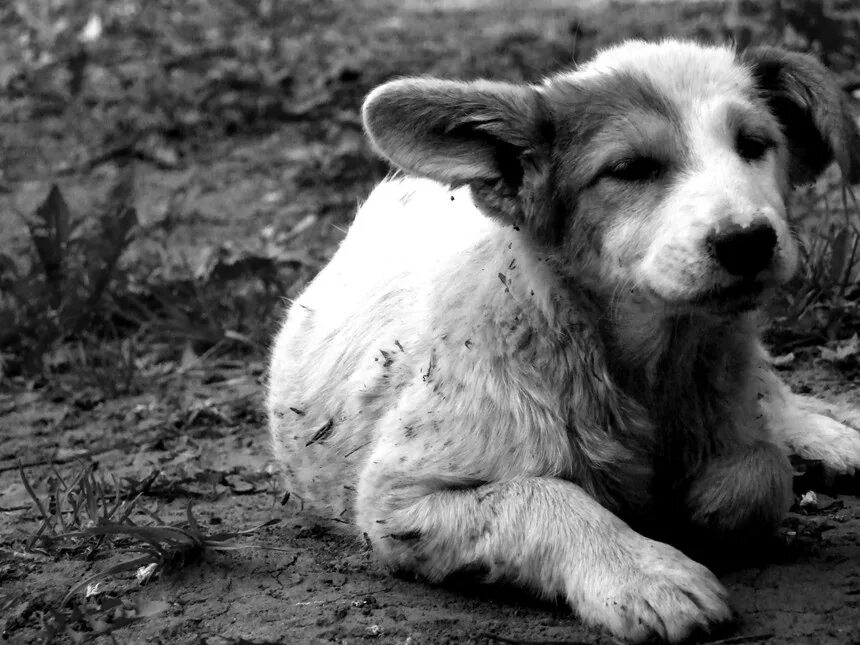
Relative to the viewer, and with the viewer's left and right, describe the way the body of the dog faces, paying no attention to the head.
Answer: facing the viewer and to the right of the viewer

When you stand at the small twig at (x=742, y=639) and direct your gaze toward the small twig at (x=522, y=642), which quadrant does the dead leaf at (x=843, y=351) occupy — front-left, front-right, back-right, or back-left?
back-right

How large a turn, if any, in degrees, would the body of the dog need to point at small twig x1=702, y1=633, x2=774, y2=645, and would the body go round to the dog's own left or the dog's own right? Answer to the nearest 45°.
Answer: approximately 45° to the dog's own right

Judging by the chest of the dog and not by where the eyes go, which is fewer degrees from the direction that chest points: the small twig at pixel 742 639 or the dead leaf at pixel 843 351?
the small twig

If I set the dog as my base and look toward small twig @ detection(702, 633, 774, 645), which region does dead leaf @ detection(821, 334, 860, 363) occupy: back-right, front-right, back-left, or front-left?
back-left

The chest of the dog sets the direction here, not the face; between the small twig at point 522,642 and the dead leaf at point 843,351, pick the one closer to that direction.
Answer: the small twig

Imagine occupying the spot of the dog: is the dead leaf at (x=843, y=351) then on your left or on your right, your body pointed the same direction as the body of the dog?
on your left
